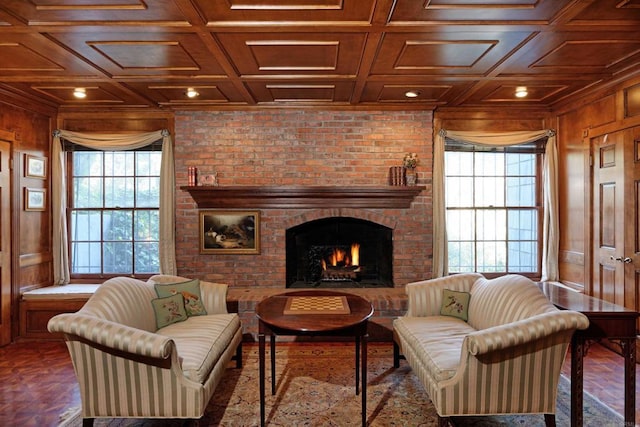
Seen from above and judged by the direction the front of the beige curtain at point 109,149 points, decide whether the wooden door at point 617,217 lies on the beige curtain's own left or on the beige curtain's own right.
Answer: on the beige curtain's own left

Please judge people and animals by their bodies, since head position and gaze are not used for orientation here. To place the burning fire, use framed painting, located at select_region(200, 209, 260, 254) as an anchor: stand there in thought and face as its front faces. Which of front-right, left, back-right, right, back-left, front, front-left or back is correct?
left

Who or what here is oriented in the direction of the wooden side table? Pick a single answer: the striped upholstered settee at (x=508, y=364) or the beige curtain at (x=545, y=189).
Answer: the beige curtain

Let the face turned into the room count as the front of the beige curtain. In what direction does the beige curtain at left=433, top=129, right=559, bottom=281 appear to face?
toward the camera

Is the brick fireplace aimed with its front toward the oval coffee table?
yes

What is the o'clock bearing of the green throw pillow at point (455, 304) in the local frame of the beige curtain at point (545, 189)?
The green throw pillow is roughly at 1 o'clock from the beige curtain.

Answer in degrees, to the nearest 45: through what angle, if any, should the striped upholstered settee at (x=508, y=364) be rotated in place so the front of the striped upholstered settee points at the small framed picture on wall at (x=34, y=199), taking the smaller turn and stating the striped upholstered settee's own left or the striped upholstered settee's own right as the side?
approximately 45° to the striped upholstered settee's own right

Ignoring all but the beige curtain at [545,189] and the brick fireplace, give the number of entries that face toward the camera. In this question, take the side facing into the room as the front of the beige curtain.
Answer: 2

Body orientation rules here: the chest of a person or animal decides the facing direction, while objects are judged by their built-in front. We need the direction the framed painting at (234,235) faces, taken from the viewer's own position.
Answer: facing the viewer

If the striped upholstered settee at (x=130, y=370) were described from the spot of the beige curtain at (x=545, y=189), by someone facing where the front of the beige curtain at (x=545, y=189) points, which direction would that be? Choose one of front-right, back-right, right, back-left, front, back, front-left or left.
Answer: front-right

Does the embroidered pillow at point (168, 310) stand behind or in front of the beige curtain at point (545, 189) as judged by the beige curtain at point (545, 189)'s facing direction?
in front

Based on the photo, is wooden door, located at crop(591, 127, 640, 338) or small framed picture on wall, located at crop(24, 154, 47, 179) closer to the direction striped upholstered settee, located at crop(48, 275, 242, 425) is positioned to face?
the wooden door

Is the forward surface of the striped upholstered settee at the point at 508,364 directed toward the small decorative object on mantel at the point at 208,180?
no

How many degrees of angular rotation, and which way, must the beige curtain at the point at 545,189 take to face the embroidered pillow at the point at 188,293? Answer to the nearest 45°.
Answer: approximately 45° to its right

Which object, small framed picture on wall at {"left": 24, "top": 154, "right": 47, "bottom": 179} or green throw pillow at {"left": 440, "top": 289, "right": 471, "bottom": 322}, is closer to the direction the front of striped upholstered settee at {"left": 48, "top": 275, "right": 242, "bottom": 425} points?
the green throw pillow

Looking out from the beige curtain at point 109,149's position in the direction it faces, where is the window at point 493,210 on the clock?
The window is roughly at 10 o'clock from the beige curtain.
